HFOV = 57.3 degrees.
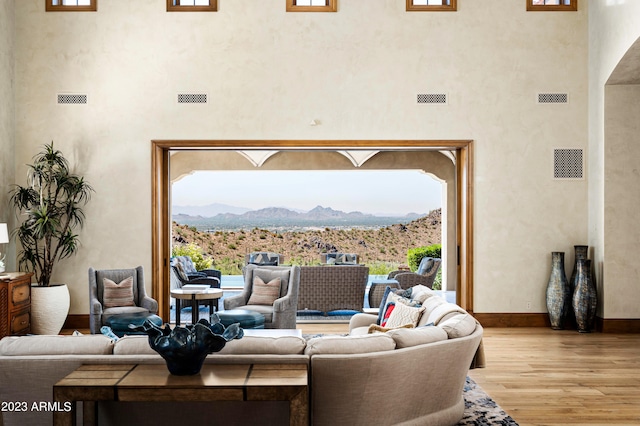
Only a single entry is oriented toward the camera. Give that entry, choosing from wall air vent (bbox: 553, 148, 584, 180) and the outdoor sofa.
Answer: the wall air vent

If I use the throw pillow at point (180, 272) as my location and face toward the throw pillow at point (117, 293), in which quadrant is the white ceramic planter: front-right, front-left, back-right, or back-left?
front-right

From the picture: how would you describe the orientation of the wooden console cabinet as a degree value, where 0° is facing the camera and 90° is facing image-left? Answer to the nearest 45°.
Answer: approximately 315°

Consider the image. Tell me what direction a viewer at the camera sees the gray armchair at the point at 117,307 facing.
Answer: facing the viewer and to the right of the viewer

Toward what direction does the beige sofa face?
away from the camera

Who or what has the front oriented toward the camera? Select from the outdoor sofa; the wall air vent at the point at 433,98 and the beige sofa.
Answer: the wall air vent

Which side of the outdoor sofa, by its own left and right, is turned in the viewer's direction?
back

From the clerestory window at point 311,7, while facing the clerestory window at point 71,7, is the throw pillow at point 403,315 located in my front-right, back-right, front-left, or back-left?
back-left

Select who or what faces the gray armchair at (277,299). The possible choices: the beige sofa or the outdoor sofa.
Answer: the beige sofa

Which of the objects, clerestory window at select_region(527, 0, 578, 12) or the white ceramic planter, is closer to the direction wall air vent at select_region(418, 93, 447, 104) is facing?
the white ceramic planter

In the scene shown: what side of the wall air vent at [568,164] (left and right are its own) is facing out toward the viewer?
front

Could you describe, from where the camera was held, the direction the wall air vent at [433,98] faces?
facing the viewer

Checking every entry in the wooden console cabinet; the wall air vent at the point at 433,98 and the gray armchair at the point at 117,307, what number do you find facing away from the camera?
0

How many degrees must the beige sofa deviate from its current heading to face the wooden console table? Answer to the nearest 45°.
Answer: approximately 135° to its left

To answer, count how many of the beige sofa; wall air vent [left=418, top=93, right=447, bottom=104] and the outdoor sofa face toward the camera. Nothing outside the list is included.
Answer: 1

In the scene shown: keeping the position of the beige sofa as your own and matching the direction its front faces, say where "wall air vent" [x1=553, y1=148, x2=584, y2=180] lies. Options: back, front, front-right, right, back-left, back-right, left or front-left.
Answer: front-right

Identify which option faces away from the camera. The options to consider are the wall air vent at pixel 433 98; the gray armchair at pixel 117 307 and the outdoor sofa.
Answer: the outdoor sofa

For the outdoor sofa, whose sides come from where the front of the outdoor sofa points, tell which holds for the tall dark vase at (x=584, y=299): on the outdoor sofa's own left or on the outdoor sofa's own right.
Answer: on the outdoor sofa's own right
